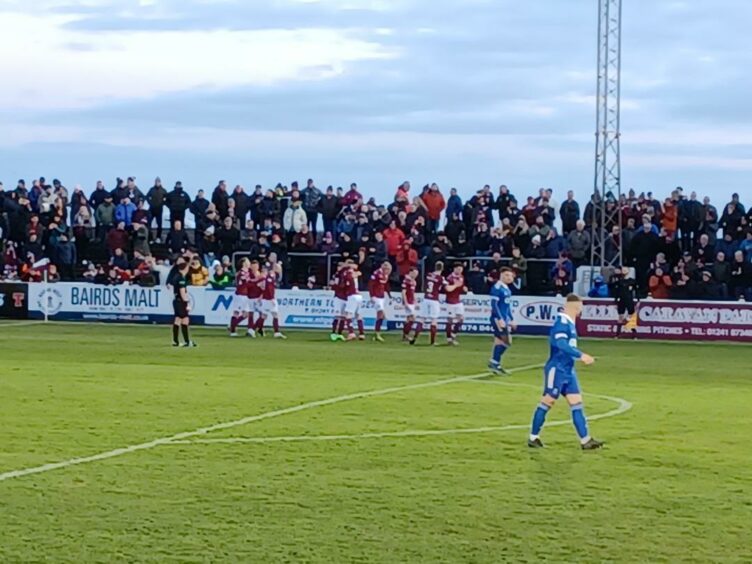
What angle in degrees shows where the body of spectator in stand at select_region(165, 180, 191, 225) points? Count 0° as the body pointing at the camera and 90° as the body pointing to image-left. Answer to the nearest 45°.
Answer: approximately 0°

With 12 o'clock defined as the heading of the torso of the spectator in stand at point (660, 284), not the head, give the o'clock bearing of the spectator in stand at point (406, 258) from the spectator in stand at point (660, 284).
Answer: the spectator in stand at point (406, 258) is roughly at 3 o'clock from the spectator in stand at point (660, 284).

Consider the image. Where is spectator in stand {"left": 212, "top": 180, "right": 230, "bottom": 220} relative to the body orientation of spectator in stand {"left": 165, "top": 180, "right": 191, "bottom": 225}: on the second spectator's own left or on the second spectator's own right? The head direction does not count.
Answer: on the second spectator's own left

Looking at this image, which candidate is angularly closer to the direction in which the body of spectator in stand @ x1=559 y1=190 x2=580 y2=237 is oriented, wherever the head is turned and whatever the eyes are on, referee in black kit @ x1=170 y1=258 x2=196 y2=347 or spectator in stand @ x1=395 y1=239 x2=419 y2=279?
the referee in black kit

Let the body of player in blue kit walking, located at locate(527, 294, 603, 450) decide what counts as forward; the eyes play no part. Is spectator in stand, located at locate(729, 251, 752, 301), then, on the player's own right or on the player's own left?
on the player's own left

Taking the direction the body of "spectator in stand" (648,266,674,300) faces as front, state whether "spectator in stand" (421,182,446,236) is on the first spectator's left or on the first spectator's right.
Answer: on the first spectator's right

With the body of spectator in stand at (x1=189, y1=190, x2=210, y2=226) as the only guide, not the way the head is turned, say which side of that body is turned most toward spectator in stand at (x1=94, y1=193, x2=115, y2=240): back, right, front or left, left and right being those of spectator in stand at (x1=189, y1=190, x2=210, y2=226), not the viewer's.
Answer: right

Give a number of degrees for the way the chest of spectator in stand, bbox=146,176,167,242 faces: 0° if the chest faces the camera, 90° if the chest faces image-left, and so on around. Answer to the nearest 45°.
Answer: approximately 0°

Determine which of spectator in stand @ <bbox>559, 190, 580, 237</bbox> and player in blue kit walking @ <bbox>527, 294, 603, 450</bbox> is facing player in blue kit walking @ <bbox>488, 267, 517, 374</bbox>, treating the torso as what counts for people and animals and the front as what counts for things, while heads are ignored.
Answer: the spectator in stand
